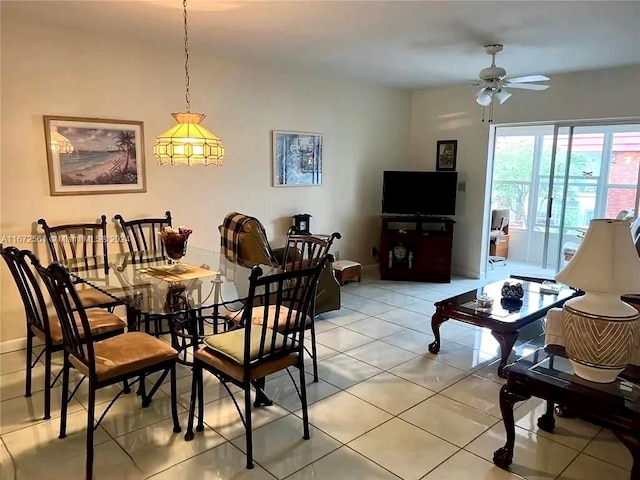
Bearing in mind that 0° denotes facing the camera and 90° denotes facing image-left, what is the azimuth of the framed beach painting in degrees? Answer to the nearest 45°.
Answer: approximately 315°

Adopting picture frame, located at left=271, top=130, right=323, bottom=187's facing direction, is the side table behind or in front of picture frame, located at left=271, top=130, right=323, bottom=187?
in front

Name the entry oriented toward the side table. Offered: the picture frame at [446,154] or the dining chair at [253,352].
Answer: the picture frame

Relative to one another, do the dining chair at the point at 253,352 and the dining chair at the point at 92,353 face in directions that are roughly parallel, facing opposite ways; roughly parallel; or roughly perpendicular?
roughly perpendicular

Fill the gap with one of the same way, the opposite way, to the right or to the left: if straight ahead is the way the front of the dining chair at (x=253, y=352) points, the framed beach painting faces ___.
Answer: the opposite way

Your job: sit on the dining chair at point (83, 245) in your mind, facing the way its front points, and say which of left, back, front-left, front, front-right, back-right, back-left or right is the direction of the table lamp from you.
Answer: front

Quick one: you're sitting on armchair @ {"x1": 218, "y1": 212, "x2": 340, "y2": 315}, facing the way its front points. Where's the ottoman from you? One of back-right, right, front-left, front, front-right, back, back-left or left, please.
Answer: front

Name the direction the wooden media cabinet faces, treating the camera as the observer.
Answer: facing the viewer

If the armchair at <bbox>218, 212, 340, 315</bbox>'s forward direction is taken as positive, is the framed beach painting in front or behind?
behind

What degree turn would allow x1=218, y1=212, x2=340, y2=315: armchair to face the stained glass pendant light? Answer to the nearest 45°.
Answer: approximately 135° to its right

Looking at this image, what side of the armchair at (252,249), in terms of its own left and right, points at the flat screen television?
front

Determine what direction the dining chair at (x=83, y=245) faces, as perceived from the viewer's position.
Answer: facing the viewer and to the right of the viewer

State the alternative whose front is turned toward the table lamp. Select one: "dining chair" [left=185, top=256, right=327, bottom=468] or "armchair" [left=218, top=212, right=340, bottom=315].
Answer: the armchair
